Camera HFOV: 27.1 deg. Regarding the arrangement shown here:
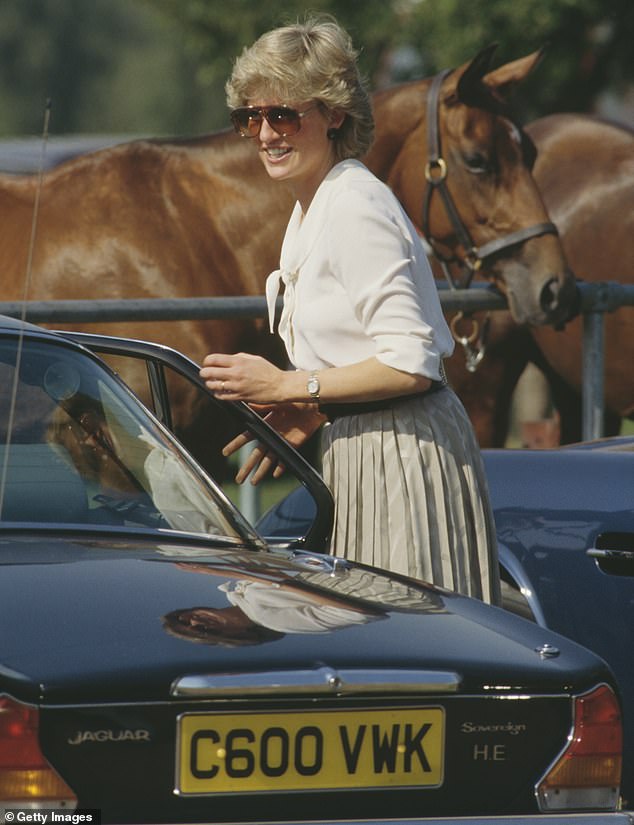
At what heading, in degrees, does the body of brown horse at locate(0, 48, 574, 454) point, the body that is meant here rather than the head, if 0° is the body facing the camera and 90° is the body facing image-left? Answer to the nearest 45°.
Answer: approximately 270°

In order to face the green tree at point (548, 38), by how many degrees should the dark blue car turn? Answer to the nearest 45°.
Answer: approximately 45° to its right

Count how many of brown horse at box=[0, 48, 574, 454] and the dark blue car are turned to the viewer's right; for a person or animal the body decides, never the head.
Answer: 1

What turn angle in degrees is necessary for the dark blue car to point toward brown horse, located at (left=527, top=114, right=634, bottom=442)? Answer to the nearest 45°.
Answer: approximately 45° to its right

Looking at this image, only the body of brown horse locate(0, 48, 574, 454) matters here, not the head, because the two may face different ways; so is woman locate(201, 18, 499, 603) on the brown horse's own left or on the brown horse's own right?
on the brown horse's own right

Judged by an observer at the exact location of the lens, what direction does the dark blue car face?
facing away from the viewer and to the left of the viewer

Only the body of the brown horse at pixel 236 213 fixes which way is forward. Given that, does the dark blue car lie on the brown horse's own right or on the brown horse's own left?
on the brown horse's own right
